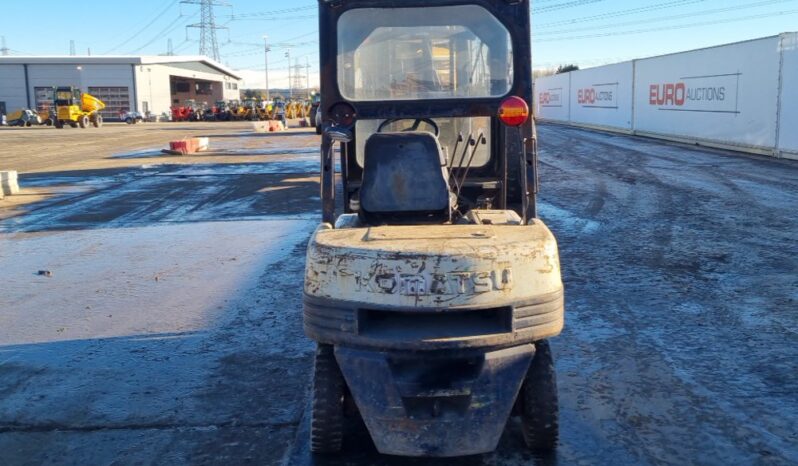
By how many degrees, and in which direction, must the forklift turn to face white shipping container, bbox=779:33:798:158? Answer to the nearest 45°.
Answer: approximately 45° to its right

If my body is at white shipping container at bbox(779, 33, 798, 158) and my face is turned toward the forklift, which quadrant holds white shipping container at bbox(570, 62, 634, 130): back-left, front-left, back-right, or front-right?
back-right

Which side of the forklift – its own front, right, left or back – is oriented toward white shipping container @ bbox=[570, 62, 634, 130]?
front

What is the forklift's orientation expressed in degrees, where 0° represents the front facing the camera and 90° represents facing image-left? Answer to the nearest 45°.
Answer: approximately 180°

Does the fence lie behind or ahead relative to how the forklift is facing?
ahead

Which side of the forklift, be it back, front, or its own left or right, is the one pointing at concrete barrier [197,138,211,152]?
front

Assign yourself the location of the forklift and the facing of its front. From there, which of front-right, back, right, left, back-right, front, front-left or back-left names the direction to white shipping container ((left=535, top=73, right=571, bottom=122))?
front

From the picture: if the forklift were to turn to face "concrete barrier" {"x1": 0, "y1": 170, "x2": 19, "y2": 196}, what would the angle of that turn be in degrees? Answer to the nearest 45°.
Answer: approximately 45° to its left
